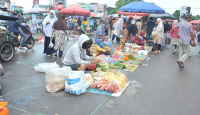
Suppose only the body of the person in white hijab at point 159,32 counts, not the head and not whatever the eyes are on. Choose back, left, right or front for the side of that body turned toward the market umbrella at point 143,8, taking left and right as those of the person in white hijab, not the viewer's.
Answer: right

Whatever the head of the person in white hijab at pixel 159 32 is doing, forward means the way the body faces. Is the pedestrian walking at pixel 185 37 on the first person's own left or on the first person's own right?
on the first person's own left
